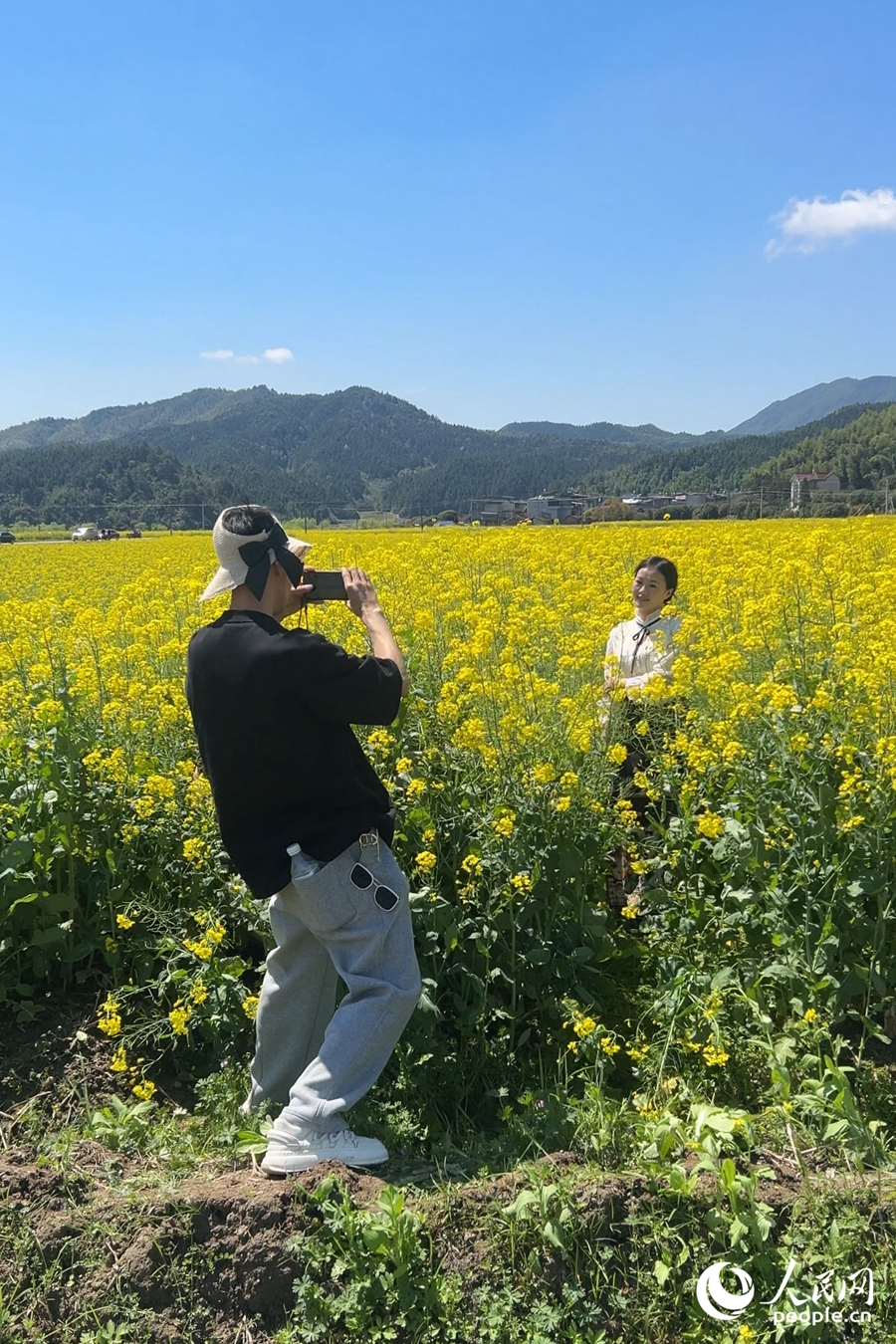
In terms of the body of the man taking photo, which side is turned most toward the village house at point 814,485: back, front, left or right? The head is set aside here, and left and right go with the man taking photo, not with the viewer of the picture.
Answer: front

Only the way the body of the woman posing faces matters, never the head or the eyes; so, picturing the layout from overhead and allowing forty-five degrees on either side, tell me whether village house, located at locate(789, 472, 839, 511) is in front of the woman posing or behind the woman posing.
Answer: behind

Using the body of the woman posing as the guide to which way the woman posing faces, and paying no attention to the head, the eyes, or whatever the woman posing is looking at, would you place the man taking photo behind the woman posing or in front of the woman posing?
in front

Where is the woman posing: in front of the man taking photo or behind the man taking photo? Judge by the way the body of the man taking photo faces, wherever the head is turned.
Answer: in front

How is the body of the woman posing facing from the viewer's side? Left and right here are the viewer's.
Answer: facing the viewer and to the left of the viewer

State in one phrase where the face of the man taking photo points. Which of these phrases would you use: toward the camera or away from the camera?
away from the camera

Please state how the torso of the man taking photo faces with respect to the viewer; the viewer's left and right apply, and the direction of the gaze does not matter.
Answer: facing away from the viewer and to the right of the viewer

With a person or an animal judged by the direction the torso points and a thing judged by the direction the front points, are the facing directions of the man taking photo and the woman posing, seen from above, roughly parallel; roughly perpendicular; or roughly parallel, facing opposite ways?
roughly parallel, facing opposite ways
